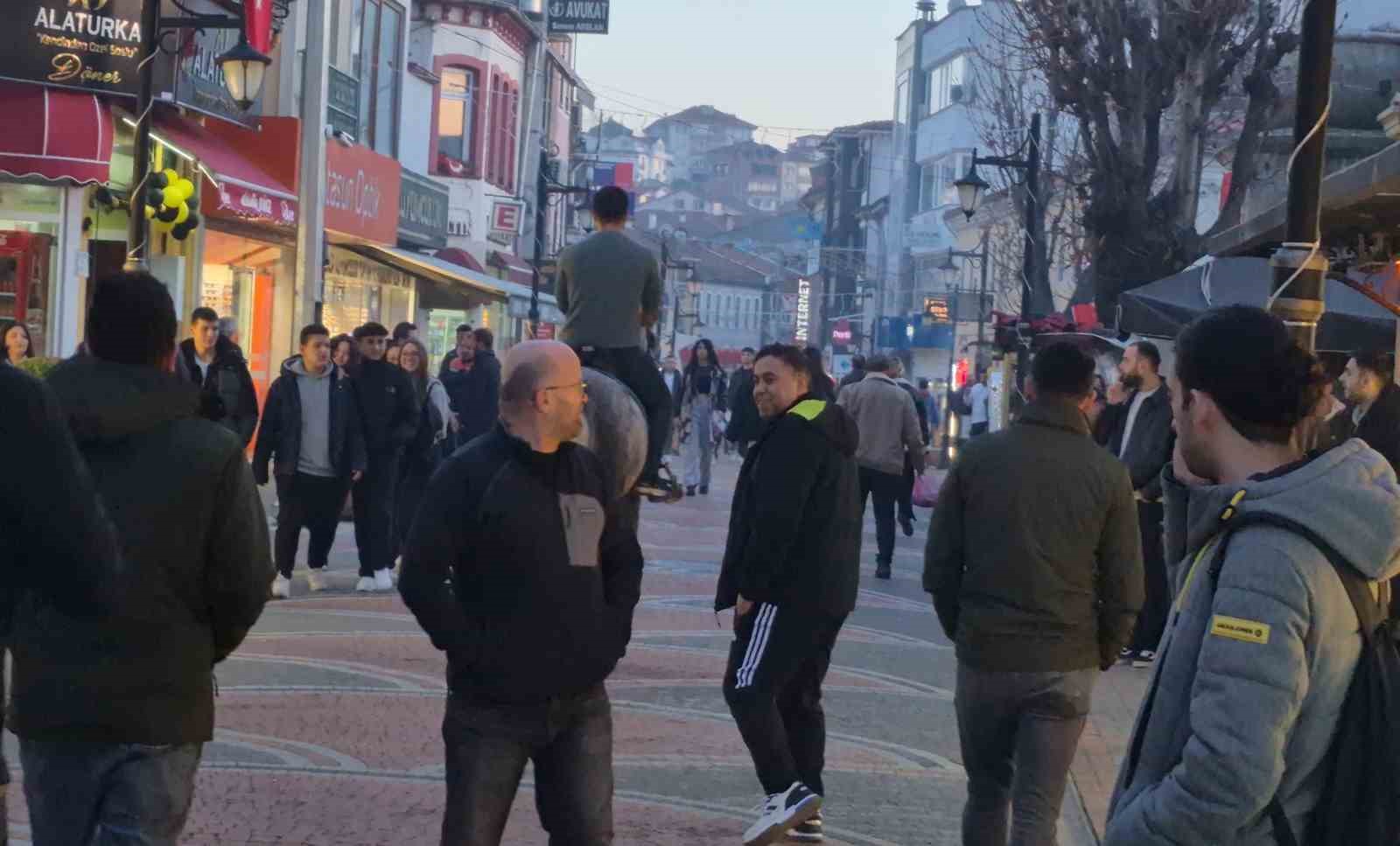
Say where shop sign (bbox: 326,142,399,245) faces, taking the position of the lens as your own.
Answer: facing the viewer and to the right of the viewer

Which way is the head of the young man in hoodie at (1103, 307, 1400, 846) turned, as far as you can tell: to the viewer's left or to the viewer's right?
to the viewer's left

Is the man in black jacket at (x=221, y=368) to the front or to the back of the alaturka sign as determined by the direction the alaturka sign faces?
to the front

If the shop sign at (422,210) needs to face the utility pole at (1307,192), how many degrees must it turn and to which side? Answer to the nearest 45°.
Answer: approximately 45° to its right

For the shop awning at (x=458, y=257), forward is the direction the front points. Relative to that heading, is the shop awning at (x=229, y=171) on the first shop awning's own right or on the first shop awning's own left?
on the first shop awning's own right

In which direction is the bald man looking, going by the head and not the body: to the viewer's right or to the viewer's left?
to the viewer's right

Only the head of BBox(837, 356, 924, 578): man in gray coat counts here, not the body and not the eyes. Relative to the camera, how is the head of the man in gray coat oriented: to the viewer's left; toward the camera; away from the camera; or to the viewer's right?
away from the camera

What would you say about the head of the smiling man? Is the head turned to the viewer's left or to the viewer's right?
to the viewer's left

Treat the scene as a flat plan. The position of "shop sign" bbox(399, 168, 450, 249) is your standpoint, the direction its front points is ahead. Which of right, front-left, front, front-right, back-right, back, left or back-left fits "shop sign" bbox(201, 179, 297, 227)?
front-right

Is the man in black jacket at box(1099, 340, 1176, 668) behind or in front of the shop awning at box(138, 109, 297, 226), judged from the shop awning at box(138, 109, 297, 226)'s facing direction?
in front

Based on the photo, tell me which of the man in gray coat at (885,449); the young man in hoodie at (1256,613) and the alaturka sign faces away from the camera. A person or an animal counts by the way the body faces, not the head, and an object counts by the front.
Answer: the man in gray coat

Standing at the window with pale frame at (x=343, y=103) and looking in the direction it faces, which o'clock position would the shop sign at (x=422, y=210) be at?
the shop sign at (x=422, y=210) is roughly at 8 o'clock from the window with pale frame at (x=343, y=103).

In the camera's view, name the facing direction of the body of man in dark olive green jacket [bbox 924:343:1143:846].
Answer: away from the camera
